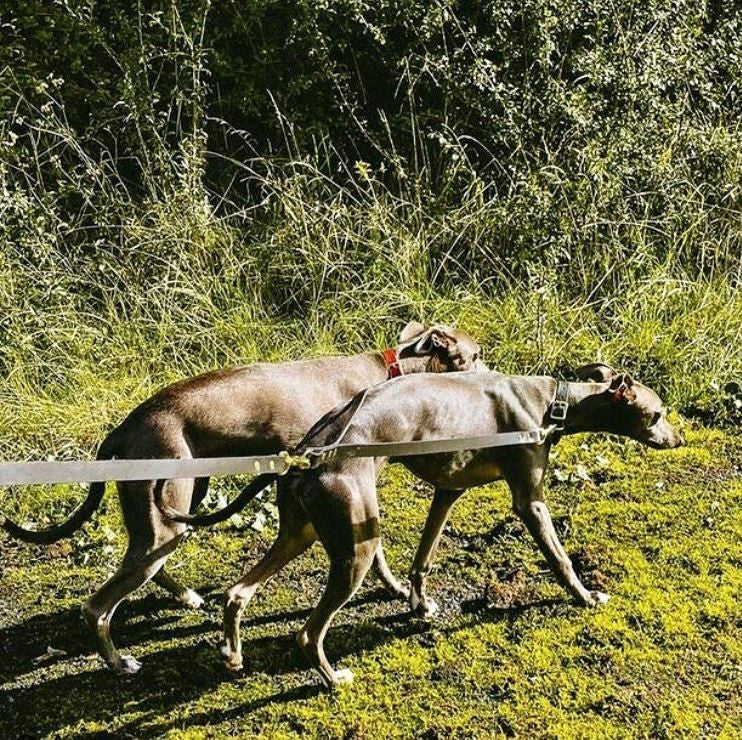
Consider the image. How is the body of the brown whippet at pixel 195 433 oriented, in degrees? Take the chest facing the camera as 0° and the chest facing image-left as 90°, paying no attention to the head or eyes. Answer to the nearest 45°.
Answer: approximately 270°
